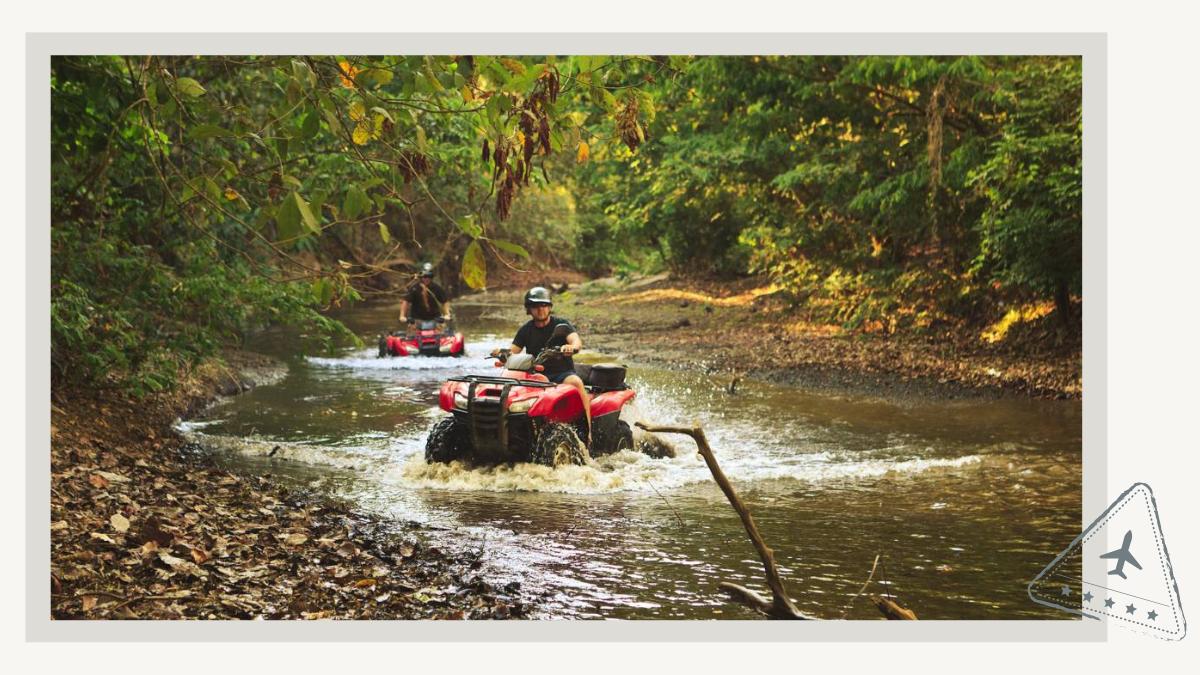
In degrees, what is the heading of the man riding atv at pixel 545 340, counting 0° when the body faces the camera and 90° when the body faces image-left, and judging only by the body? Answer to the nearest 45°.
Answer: approximately 45°

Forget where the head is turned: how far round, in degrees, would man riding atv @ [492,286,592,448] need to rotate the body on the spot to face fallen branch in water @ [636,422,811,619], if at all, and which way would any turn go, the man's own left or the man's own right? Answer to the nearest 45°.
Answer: approximately 45° to the man's own left

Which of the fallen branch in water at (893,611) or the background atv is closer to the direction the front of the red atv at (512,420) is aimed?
the fallen branch in water

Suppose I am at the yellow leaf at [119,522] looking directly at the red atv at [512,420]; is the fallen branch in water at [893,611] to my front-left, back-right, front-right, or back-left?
front-right

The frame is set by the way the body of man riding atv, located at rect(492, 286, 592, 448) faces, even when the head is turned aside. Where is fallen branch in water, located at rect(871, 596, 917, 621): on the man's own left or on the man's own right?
on the man's own left

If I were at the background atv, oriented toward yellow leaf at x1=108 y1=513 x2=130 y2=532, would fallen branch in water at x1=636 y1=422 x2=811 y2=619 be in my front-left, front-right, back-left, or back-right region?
front-left

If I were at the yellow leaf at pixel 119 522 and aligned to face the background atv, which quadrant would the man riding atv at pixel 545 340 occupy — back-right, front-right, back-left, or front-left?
front-right

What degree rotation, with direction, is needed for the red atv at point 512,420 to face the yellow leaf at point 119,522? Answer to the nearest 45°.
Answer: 0° — it already faces it

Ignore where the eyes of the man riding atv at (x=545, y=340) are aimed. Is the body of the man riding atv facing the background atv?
no

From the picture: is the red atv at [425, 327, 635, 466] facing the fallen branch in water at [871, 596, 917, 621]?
no

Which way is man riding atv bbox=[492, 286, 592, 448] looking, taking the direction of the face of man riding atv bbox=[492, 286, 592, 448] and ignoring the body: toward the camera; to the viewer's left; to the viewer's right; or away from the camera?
toward the camera

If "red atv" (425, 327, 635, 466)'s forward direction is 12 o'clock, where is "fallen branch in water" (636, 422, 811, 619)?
The fallen branch in water is roughly at 10 o'clock from the red atv.

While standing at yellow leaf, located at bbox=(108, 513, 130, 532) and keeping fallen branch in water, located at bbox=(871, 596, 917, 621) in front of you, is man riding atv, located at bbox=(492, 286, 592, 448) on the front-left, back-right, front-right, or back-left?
front-left

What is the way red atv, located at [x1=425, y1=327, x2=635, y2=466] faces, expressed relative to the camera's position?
facing the viewer and to the left of the viewer
